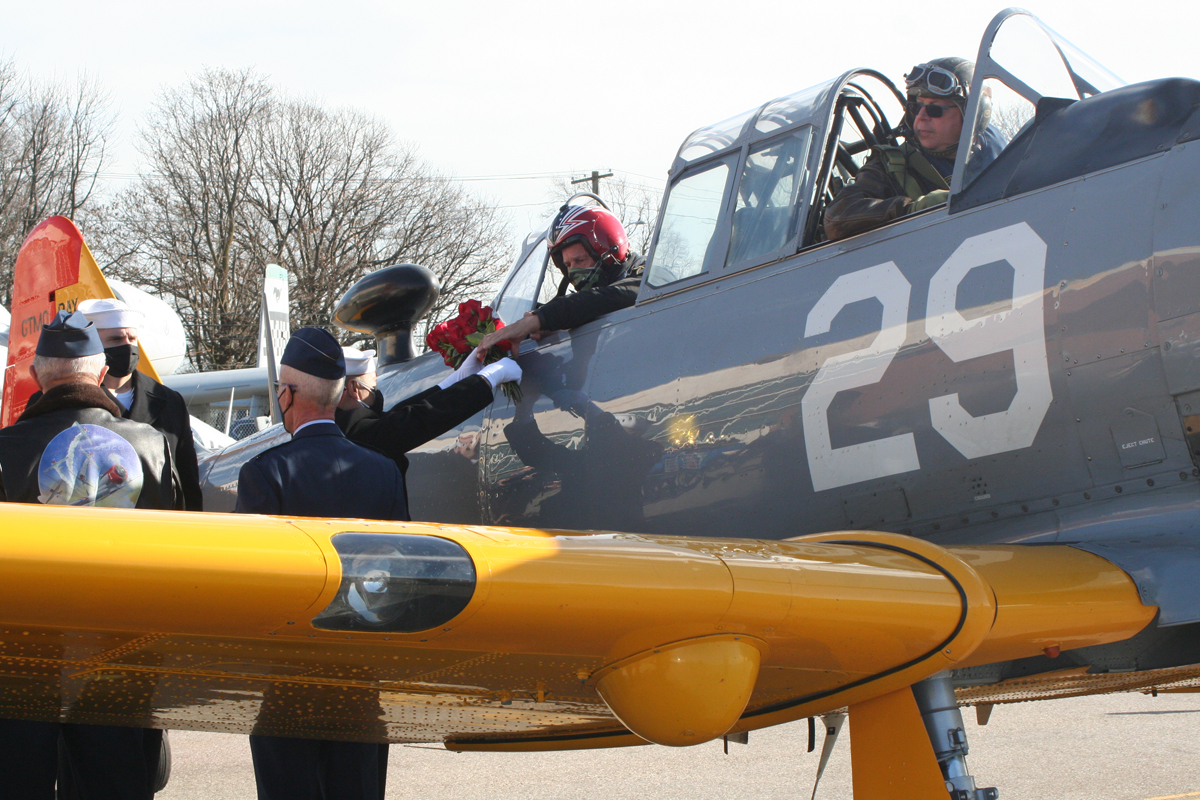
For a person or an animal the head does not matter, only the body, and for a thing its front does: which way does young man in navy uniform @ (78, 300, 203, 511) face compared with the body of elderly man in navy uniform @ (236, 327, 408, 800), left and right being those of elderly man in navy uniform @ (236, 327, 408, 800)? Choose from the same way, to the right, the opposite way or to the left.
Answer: the opposite way

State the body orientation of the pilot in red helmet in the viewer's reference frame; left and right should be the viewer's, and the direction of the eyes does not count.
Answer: facing the viewer and to the left of the viewer

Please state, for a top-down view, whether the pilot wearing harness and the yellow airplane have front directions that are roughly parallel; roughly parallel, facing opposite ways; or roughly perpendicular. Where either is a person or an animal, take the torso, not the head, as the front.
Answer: roughly parallel

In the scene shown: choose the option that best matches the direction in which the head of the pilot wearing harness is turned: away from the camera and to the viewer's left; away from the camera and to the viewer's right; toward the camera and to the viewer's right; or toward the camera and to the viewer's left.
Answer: toward the camera and to the viewer's left

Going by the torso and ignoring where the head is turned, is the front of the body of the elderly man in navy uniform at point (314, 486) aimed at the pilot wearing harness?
no

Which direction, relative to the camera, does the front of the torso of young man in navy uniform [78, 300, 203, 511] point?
toward the camera

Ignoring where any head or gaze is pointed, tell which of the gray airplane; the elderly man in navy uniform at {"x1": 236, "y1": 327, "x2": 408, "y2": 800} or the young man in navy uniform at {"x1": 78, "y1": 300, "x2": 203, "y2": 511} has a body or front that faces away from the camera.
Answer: the elderly man in navy uniform at {"x1": 236, "y1": 327, "x2": 408, "y2": 800}

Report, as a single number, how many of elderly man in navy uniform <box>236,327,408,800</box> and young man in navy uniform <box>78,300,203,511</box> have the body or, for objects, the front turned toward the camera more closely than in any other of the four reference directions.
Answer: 1

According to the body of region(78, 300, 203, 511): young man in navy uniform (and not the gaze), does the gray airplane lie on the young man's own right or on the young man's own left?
on the young man's own left

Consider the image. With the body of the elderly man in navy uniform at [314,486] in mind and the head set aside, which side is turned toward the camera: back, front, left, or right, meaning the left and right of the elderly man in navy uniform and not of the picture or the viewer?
back

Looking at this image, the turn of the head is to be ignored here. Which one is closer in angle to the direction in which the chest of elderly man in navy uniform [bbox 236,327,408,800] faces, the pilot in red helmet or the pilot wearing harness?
the pilot in red helmet

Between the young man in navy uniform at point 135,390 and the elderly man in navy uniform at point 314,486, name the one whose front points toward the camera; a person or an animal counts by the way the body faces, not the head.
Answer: the young man in navy uniform at point 135,390

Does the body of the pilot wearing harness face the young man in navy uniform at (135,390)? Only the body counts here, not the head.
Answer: no
